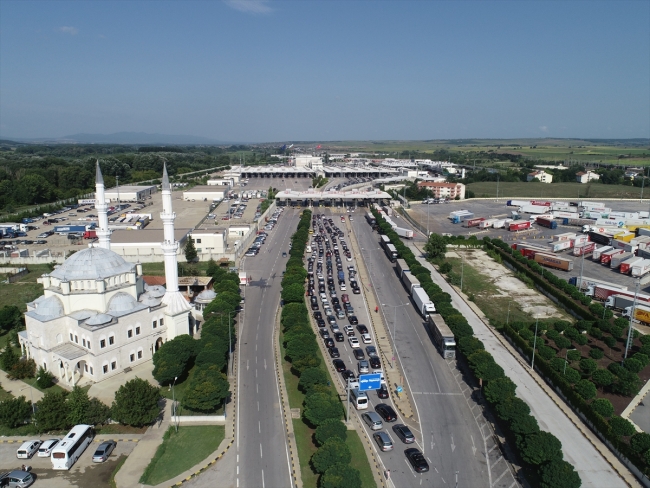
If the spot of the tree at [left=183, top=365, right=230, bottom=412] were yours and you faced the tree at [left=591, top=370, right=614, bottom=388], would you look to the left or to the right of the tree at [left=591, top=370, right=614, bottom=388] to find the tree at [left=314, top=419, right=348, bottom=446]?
right

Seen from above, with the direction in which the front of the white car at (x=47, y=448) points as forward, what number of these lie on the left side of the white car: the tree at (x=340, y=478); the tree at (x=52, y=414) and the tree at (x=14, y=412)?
1

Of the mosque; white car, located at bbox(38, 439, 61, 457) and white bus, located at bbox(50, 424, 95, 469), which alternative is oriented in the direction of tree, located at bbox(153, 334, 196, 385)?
the white bus

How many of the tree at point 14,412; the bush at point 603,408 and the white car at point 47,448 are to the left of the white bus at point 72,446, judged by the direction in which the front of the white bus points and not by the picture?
2
